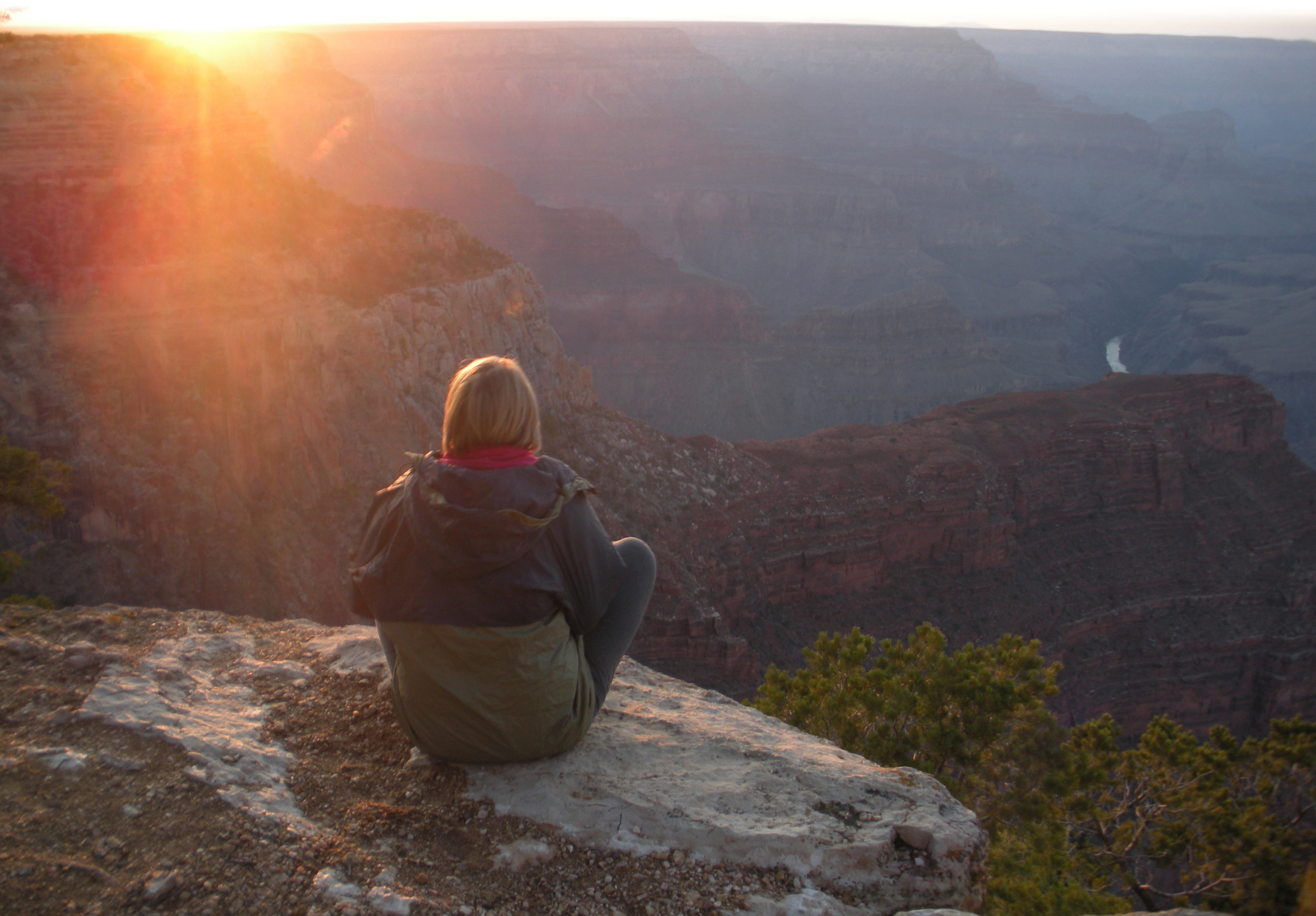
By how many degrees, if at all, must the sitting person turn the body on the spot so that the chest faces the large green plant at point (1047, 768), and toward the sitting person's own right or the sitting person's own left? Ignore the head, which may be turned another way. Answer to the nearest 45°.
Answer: approximately 45° to the sitting person's own right

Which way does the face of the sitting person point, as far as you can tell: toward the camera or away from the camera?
away from the camera

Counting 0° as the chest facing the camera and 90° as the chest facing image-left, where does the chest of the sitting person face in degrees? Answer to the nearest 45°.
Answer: approximately 180°

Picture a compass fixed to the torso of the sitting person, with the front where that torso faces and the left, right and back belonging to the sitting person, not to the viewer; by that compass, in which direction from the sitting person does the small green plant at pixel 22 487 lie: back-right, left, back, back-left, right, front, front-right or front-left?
front-left
